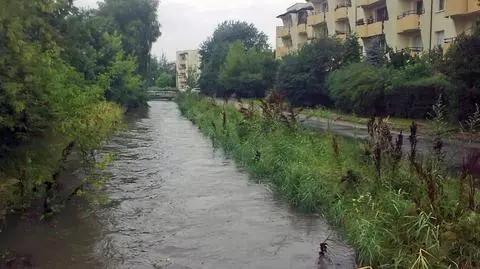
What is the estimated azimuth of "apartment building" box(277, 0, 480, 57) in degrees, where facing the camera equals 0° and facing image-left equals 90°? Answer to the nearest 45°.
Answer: approximately 45°

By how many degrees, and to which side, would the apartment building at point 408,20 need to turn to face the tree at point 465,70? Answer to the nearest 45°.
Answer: approximately 45° to its left

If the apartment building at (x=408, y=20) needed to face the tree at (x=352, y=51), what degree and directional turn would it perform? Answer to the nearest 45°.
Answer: approximately 45° to its right

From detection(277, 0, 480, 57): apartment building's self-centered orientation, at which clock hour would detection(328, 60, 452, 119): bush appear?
The bush is roughly at 11 o'clock from the apartment building.

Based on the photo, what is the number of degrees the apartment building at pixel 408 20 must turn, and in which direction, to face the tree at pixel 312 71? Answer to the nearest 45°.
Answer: approximately 45° to its right

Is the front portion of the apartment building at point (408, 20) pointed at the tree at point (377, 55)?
yes
